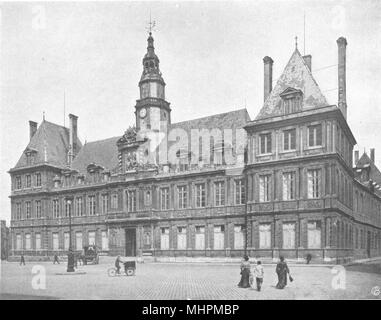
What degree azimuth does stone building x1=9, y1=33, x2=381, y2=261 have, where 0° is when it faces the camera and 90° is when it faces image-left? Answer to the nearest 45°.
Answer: approximately 45°

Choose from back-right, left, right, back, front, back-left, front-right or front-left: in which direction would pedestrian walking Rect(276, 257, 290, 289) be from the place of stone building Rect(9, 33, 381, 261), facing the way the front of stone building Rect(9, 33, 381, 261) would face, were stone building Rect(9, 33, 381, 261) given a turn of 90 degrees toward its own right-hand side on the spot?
back-left

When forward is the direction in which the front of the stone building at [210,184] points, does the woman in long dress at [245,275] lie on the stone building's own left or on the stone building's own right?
on the stone building's own left
